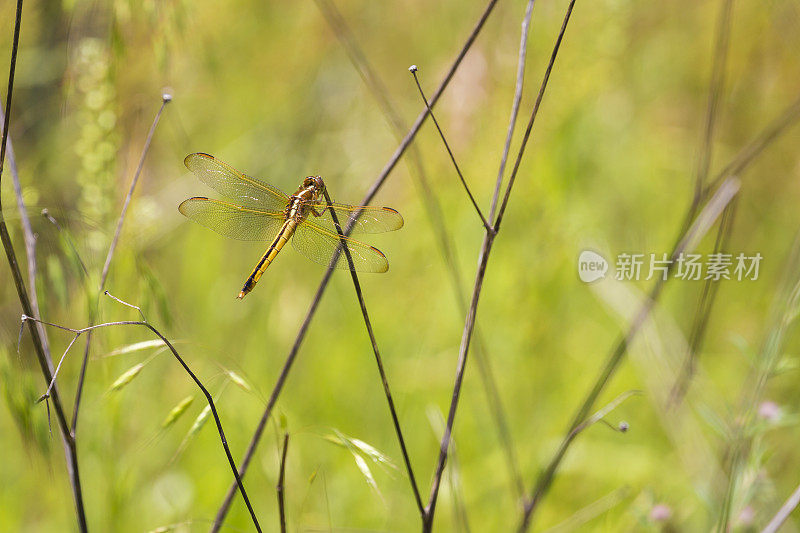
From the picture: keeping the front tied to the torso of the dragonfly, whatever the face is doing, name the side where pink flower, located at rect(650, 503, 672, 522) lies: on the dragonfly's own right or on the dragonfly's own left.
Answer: on the dragonfly's own right

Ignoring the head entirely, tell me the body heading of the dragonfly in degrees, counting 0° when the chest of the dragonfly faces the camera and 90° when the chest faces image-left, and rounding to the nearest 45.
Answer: approximately 225°
